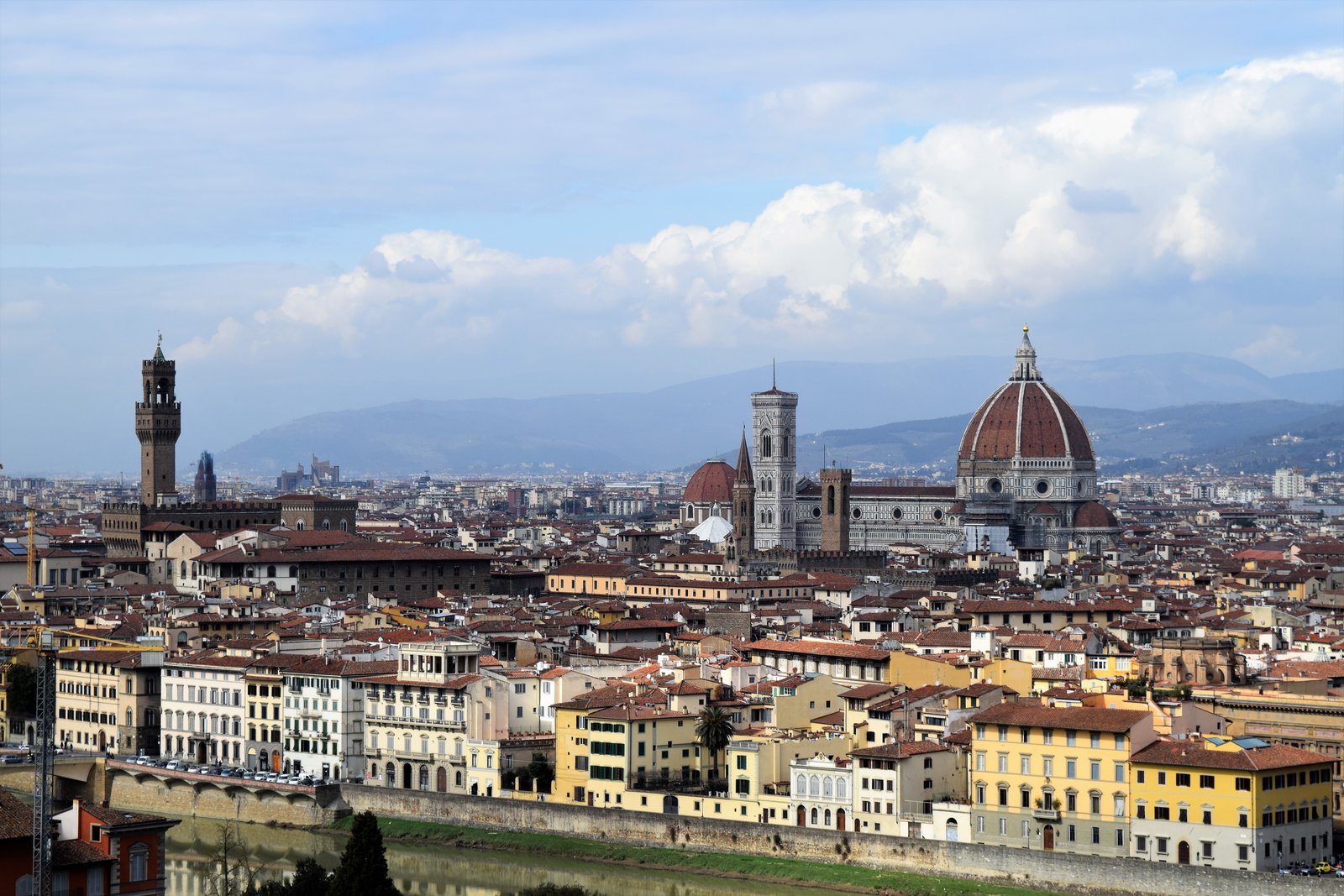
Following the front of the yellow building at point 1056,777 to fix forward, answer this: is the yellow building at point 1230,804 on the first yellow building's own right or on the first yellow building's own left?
on the first yellow building's own left

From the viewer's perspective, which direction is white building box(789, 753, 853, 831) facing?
toward the camera

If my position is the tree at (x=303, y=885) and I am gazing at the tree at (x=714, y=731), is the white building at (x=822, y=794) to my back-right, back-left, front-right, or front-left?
front-right

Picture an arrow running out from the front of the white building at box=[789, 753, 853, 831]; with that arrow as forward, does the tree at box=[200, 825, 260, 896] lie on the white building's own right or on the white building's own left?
on the white building's own right

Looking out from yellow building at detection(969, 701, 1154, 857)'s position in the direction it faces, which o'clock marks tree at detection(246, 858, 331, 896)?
The tree is roughly at 2 o'clock from the yellow building.

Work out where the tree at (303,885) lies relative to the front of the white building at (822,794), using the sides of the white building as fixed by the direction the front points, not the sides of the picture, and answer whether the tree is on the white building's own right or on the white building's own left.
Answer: on the white building's own right

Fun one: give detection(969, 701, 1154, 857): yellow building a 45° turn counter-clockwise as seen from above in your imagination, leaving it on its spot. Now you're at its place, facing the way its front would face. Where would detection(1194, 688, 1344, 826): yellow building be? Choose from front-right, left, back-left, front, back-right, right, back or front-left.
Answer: left

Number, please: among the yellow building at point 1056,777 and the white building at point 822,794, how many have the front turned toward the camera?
2

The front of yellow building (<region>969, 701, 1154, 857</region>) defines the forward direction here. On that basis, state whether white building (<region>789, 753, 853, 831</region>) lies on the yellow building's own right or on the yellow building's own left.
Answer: on the yellow building's own right

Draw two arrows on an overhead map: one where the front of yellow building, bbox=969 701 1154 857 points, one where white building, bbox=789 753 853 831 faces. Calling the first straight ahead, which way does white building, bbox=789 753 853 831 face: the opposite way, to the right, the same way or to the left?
the same way

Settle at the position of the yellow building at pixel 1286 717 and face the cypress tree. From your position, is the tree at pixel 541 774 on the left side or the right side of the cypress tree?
right

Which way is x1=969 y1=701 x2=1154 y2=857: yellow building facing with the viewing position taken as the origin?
facing the viewer

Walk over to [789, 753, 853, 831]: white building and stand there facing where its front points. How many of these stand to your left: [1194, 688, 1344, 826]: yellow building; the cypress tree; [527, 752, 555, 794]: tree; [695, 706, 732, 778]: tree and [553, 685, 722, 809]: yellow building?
1
